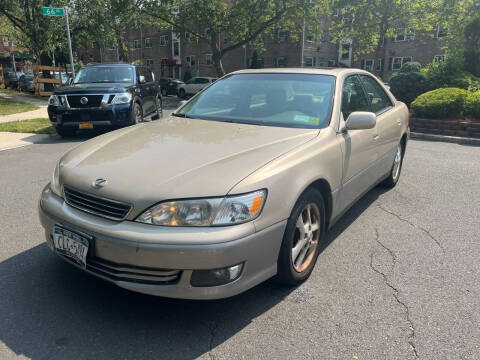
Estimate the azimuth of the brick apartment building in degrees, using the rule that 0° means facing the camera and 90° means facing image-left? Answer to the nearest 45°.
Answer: approximately 0°

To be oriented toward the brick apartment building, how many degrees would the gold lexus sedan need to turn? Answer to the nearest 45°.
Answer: approximately 135° to its right

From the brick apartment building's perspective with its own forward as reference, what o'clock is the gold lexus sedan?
The gold lexus sedan is roughly at 12 o'clock from the brick apartment building.

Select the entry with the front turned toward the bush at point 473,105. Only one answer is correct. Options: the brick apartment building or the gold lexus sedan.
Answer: the brick apartment building

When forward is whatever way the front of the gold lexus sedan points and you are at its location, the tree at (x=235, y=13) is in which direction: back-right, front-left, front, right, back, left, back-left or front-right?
back-right

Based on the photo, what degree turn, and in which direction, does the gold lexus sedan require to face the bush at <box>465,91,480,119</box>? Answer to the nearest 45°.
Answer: approximately 180°

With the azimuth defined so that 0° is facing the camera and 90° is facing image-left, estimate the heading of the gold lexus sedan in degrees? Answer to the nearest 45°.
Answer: approximately 45°

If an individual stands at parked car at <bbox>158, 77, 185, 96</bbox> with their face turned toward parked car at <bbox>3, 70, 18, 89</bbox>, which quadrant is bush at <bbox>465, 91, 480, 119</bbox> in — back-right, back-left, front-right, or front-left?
back-left

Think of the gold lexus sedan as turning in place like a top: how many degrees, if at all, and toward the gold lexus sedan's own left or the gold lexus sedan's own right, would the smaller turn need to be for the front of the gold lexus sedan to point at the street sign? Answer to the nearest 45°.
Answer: approximately 90° to the gold lexus sedan's own right

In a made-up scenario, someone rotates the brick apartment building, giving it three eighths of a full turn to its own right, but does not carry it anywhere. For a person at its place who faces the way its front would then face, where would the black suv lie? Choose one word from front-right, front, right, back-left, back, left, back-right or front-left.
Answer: back-left

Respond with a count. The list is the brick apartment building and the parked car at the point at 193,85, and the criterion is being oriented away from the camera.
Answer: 0

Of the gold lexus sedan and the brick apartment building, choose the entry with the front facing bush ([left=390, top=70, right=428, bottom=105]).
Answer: the brick apartment building

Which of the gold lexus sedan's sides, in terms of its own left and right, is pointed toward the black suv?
right

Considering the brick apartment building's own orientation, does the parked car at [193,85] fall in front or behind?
in front

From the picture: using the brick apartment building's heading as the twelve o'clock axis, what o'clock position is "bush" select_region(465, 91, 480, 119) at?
The bush is roughly at 12 o'clock from the brick apartment building.
